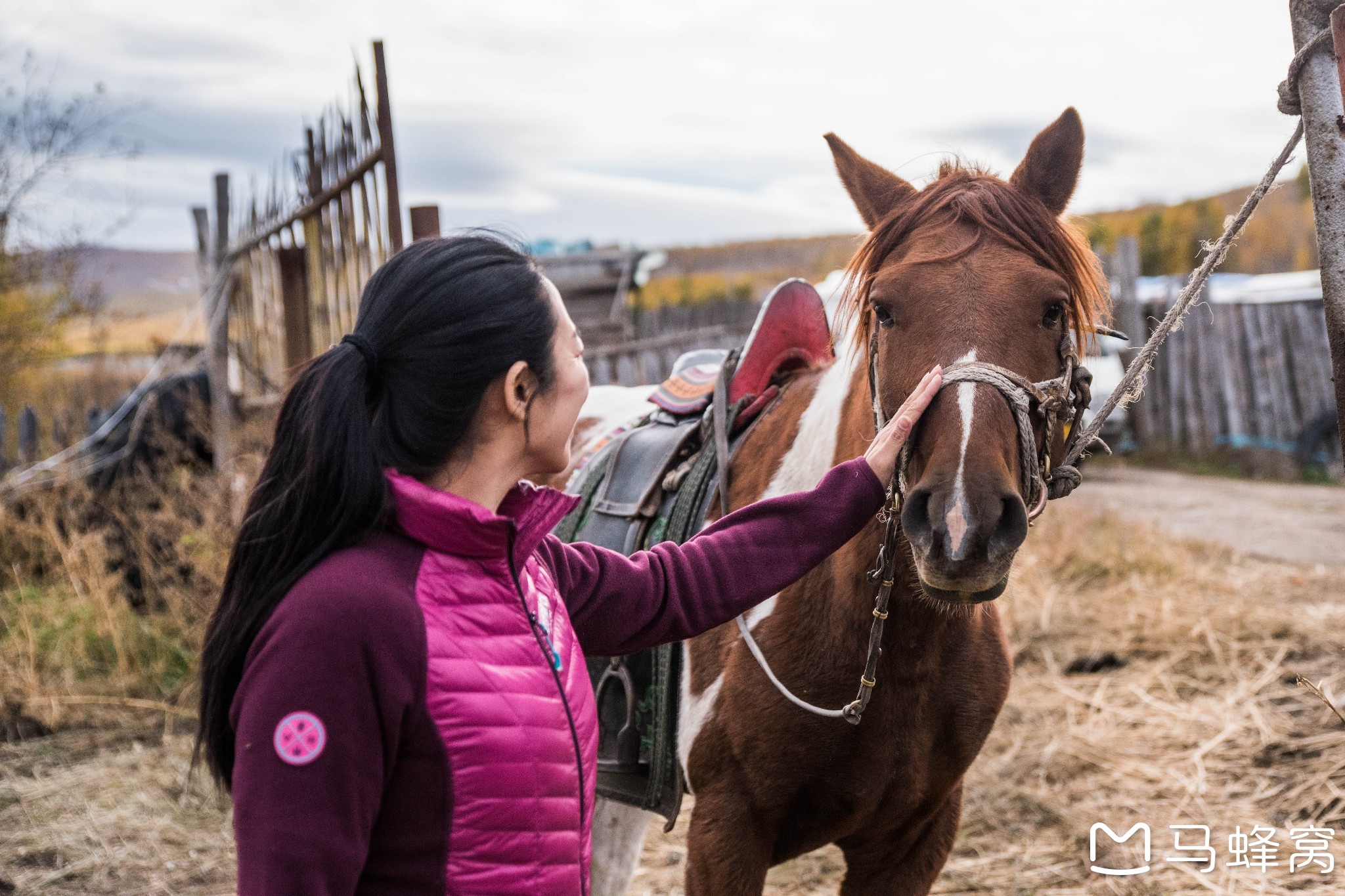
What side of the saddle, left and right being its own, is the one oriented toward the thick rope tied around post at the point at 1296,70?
front

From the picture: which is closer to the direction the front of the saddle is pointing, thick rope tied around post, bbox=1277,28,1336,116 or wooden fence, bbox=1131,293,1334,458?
the thick rope tied around post

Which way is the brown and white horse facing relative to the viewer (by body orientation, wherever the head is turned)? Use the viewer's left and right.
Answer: facing the viewer and to the right of the viewer

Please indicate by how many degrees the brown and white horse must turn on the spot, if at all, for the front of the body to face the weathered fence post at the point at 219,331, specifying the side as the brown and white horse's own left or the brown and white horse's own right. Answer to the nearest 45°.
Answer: approximately 180°

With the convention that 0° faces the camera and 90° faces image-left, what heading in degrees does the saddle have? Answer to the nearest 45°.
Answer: approximately 315°

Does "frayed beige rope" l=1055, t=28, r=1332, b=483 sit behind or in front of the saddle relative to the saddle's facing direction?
in front

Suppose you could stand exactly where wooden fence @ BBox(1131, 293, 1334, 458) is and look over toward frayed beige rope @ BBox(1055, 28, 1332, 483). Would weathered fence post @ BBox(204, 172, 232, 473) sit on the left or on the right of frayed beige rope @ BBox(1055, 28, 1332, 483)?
right

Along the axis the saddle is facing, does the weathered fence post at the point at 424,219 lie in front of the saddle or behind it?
behind

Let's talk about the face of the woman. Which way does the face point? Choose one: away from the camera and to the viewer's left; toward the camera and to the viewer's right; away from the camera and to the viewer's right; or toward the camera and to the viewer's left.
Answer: away from the camera and to the viewer's right

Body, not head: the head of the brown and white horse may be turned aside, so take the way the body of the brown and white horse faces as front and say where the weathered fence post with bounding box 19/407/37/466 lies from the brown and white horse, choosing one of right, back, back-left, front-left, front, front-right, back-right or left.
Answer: back

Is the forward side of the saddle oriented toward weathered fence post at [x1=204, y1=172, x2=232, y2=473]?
no

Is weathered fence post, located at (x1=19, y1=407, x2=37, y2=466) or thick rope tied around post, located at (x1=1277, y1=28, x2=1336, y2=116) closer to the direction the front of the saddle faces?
the thick rope tied around post

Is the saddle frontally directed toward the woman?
no

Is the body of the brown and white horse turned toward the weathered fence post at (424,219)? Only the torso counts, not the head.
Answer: no

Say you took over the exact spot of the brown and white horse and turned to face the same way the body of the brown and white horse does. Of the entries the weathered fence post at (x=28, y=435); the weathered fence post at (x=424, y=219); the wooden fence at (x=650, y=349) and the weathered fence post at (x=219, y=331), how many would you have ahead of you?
0

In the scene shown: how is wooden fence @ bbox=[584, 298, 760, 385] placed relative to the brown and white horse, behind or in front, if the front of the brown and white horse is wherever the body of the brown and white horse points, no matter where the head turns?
behind

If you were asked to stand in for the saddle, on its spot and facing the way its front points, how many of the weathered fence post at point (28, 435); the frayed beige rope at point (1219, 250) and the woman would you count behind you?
1

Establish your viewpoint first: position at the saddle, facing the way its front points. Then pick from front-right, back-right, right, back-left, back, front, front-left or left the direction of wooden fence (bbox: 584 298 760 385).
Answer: back-left
